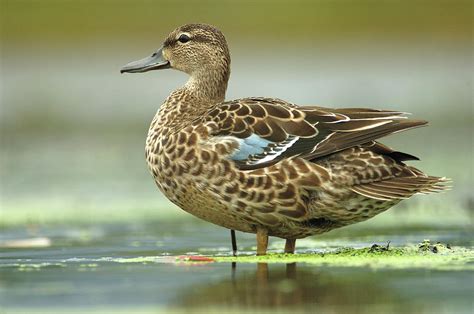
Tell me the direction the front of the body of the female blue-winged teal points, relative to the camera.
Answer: to the viewer's left
